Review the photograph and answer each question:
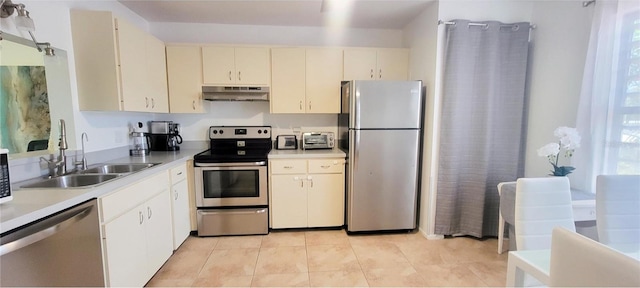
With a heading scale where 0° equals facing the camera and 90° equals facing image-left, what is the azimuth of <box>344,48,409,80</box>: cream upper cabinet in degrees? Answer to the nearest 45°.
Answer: approximately 0°

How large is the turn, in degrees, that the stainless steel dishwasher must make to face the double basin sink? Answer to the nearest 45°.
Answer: approximately 135° to its left

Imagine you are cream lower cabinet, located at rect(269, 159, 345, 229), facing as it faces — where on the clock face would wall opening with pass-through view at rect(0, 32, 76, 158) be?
The wall opening with pass-through view is roughly at 2 o'clock from the cream lower cabinet.

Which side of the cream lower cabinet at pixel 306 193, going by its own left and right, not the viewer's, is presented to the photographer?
front

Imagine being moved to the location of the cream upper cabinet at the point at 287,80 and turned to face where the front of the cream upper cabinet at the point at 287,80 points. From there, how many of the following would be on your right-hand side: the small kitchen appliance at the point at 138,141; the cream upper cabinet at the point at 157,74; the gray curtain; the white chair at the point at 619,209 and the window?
2

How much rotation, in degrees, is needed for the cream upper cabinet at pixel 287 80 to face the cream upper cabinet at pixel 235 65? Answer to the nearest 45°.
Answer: approximately 90° to its right

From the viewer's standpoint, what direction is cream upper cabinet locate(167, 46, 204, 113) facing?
toward the camera

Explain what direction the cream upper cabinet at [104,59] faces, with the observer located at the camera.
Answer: facing the viewer and to the right of the viewer

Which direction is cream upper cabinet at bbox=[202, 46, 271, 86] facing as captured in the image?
toward the camera

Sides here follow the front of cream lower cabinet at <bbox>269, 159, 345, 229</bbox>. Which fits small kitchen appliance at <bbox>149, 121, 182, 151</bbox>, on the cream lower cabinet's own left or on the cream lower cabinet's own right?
on the cream lower cabinet's own right

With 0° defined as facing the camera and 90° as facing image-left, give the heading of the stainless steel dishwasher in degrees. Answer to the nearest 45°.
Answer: approximately 315°

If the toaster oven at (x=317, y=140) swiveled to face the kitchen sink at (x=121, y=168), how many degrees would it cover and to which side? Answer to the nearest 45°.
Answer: approximately 45° to its right

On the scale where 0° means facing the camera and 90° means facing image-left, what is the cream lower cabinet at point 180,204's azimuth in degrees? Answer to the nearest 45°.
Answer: approximately 315°

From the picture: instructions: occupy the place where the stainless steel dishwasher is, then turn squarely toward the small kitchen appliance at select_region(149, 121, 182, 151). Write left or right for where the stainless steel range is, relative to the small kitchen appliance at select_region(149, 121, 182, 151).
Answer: right

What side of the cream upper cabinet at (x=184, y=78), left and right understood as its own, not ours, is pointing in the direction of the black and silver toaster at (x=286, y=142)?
left
